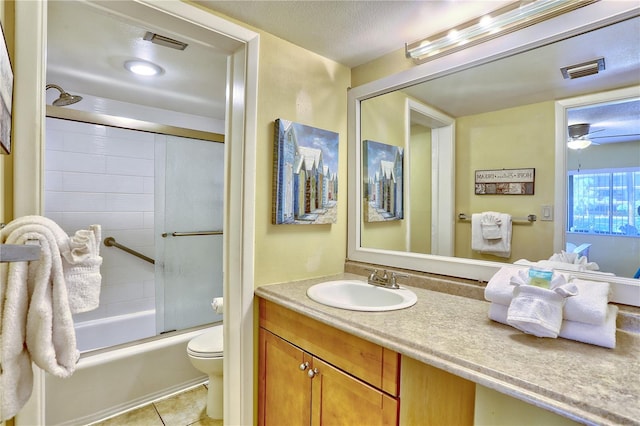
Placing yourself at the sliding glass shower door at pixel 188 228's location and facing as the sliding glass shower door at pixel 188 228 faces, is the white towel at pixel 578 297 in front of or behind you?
in front

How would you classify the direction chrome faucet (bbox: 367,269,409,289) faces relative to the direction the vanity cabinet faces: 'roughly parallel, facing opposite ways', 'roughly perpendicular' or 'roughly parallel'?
roughly parallel

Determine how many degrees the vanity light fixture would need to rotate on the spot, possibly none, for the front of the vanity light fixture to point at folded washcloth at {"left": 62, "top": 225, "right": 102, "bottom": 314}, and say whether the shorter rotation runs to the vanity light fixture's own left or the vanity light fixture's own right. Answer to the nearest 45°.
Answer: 0° — it already faces it

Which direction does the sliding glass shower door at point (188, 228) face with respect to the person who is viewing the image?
facing the viewer and to the right of the viewer

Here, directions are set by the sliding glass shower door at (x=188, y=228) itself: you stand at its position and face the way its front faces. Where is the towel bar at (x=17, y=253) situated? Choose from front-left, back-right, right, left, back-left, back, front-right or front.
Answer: front-right

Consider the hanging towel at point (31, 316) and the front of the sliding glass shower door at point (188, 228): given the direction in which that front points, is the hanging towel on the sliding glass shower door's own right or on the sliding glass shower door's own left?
on the sliding glass shower door's own right

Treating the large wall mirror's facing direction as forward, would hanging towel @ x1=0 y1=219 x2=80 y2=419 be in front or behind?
in front

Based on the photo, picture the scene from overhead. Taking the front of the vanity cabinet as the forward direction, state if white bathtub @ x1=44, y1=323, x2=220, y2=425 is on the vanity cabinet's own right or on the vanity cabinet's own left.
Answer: on the vanity cabinet's own right

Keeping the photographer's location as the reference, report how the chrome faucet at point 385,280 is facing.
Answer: facing the viewer and to the left of the viewer

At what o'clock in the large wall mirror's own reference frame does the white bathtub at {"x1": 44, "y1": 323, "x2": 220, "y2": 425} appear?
The white bathtub is roughly at 1 o'clock from the large wall mirror.

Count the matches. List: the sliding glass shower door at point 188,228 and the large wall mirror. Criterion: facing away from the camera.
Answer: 0

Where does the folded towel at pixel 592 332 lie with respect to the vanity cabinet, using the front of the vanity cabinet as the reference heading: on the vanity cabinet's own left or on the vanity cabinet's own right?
on the vanity cabinet's own left

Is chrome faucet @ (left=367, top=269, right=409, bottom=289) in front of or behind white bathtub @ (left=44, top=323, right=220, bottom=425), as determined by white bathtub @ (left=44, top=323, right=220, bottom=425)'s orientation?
in front
